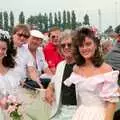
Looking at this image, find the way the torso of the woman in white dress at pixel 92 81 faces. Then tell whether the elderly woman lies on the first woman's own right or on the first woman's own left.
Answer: on the first woman's own right

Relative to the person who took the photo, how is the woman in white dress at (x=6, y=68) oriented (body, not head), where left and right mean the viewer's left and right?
facing the viewer and to the left of the viewer

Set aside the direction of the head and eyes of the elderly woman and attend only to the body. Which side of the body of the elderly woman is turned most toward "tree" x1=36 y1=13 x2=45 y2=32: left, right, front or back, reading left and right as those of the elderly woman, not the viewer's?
back

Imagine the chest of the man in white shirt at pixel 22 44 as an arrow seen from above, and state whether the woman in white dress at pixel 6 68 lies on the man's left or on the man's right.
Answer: on the man's right

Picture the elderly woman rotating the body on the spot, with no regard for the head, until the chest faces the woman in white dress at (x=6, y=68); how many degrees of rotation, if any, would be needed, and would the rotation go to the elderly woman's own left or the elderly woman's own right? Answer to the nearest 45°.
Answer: approximately 135° to the elderly woman's own right

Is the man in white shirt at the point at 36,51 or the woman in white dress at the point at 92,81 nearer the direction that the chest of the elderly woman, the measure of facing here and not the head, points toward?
the woman in white dress

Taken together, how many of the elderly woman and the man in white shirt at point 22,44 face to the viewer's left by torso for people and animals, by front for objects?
0

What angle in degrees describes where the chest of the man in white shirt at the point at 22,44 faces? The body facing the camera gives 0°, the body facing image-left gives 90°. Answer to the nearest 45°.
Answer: approximately 315°

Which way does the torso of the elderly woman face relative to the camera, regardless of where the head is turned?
toward the camera
